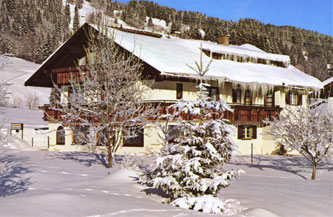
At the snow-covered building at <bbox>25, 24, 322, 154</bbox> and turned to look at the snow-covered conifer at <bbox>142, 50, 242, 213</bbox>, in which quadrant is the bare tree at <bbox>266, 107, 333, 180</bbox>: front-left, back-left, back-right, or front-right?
front-left

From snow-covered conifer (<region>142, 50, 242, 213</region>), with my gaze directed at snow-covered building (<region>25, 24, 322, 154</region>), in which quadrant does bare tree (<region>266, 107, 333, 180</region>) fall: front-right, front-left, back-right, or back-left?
front-right

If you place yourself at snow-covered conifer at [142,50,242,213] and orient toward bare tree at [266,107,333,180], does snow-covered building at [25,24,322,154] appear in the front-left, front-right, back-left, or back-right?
front-left
